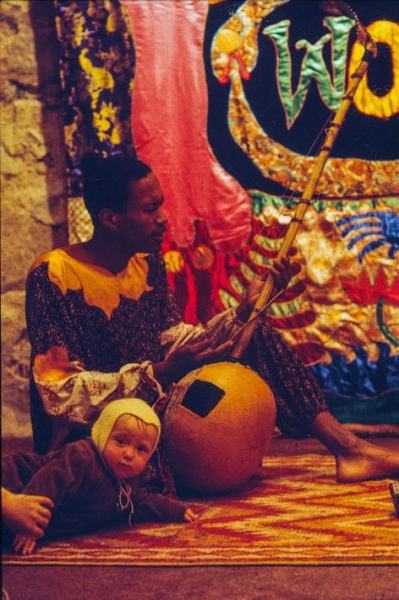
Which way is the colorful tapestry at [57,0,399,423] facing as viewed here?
toward the camera

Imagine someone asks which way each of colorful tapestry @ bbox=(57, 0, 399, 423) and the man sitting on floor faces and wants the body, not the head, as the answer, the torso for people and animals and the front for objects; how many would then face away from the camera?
0

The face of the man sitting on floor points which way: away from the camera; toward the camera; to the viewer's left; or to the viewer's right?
to the viewer's right

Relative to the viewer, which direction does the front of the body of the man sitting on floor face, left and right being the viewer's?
facing the viewer and to the right of the viewer

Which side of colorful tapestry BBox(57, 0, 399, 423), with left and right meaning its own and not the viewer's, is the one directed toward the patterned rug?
front

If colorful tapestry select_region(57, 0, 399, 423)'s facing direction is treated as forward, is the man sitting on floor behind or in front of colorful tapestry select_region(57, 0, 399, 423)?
in front

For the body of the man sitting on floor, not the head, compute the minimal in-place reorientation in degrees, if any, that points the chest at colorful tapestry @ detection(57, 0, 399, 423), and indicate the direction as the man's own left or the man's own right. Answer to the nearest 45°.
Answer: approximately 90° to the man's own left
